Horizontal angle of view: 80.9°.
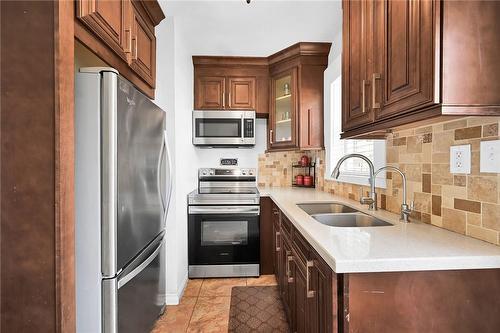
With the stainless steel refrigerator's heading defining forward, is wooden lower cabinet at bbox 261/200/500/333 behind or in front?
in front

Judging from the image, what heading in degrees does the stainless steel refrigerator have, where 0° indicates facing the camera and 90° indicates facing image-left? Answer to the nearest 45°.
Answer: approximately 315°

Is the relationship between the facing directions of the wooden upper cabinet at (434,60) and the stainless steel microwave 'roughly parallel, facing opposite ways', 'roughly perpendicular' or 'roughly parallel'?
roughly perpendicular

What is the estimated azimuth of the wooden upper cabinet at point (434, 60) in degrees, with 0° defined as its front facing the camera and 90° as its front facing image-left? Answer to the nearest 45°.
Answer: approximately 45°

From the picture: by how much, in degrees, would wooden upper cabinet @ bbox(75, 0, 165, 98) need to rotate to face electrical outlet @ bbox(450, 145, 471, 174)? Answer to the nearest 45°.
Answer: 0° — it already faces it

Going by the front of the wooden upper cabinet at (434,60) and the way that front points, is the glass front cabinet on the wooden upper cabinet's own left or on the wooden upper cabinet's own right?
on the wooden upper cabinet's own right

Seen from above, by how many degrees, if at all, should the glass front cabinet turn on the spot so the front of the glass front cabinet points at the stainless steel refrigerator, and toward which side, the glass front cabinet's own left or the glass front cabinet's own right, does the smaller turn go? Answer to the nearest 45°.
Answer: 0° — it already faces it

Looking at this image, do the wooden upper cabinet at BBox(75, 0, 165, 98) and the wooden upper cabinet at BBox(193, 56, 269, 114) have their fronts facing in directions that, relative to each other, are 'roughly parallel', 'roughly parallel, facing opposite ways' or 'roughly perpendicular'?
roughly perpendicular

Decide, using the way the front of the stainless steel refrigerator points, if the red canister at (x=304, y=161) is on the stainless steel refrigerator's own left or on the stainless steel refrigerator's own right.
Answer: on the stainless steel refrigerator's own left

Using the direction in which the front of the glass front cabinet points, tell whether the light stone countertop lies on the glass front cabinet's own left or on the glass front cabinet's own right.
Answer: on the glass front cabinet's own left

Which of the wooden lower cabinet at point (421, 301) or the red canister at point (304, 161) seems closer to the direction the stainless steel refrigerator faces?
the wooden lower cabinet

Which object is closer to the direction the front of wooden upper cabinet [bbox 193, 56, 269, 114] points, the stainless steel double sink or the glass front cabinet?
the stainless steel double sink
